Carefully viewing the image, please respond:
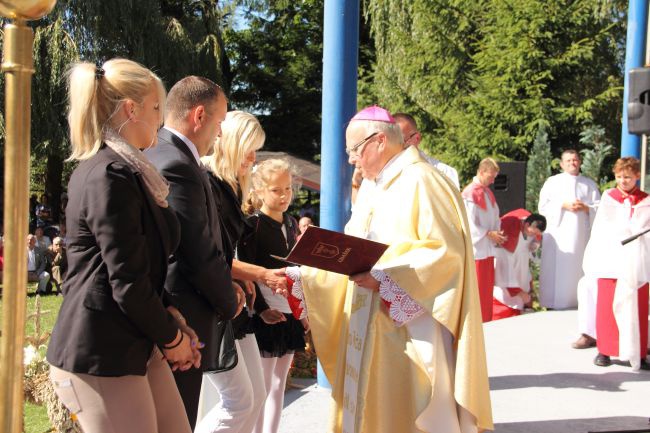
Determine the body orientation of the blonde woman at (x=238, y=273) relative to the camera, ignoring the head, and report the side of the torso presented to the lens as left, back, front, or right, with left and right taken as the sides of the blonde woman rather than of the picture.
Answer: right

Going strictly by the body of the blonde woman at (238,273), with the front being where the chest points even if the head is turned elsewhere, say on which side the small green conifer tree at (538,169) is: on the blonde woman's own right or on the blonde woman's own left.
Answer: on the blonde woman's own left

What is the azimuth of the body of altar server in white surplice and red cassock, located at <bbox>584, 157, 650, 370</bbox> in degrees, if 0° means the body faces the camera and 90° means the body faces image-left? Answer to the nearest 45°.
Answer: approximately 0°

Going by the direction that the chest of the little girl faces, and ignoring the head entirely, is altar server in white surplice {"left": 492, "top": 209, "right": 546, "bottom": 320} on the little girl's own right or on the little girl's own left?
on the little girl's own left

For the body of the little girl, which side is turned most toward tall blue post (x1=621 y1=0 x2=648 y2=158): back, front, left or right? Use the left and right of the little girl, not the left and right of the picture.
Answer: left

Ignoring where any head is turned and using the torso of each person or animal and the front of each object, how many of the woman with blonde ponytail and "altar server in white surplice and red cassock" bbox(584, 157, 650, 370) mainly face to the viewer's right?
1

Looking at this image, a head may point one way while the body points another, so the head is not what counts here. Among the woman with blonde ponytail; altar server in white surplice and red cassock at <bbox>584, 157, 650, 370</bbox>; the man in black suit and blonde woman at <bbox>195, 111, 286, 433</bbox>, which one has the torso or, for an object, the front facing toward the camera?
the altar server in white surplice and red cassock

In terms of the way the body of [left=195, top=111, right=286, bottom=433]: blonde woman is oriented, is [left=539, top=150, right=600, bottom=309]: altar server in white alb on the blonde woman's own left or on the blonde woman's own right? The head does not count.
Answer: on the blonde woman's own left

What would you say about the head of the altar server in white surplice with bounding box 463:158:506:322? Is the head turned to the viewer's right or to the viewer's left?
to the viewer's right

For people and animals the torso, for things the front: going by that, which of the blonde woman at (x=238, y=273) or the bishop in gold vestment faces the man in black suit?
the bishop in gold vestment

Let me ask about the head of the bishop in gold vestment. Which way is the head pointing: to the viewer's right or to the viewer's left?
to the viewer's left

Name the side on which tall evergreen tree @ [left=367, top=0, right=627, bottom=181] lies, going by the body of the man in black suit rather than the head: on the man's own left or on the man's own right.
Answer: on the man's own left

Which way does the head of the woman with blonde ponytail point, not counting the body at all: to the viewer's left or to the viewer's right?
to the viewer's right

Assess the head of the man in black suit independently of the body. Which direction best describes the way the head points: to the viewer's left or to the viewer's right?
to the viewer's right
